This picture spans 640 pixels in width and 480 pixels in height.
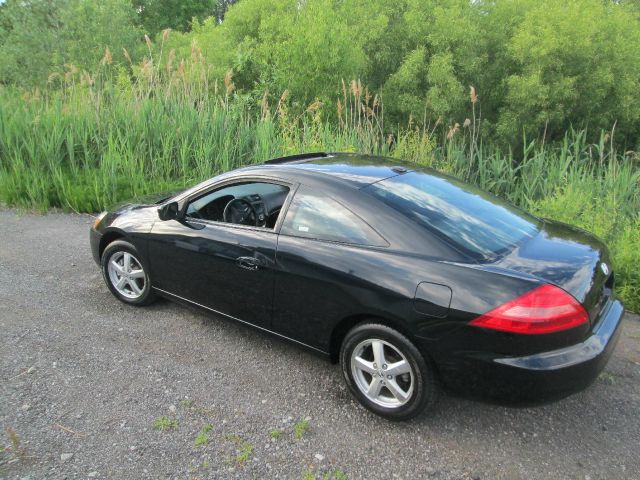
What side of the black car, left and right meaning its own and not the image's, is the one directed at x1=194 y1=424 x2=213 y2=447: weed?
left

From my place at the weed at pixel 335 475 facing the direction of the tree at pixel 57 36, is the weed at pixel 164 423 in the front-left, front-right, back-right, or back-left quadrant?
front-left

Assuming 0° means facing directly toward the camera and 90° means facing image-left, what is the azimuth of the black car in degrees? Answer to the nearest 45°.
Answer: approximately 135°

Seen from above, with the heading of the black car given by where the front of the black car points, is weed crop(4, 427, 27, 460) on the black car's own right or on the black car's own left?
on the black car's own left

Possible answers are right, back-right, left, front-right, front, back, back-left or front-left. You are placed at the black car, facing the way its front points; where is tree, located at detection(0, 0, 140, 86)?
front

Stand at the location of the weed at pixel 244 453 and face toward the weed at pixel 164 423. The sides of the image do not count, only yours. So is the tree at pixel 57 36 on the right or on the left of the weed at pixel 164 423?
right

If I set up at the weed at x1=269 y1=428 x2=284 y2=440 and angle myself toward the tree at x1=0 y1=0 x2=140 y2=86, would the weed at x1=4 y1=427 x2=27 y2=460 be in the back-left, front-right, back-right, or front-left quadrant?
front-left

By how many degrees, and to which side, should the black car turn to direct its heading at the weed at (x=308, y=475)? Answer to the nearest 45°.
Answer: approximately 90° to its left

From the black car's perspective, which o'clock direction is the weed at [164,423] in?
The weed is roughly at 10 o'clock from the black car.

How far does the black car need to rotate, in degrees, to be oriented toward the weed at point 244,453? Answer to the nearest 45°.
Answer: approximately 90° to its left
